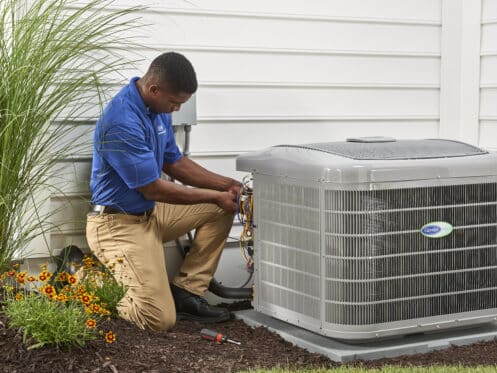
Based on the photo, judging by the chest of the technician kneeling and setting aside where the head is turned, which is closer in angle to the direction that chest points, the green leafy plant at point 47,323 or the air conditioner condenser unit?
the air conditioner condenser unit

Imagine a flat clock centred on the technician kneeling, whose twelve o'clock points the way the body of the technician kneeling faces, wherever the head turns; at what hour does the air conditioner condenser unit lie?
The air conditioner condenser unit is roughly at 1 o'clock from the technician kneeling.

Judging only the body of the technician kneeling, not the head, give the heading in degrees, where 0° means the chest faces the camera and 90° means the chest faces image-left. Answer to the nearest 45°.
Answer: approximately 270°
